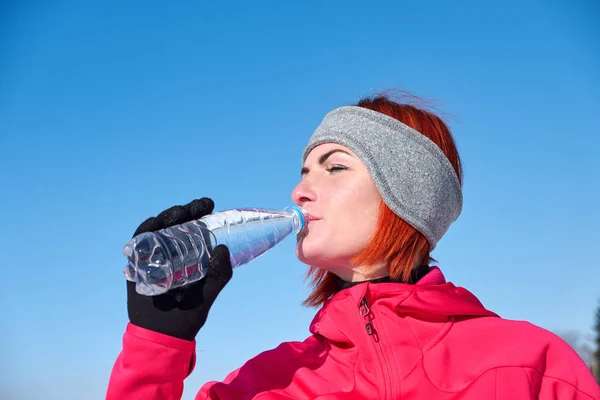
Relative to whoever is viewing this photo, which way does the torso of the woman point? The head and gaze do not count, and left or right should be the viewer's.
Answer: facing the viewer and to the left of the viewer
